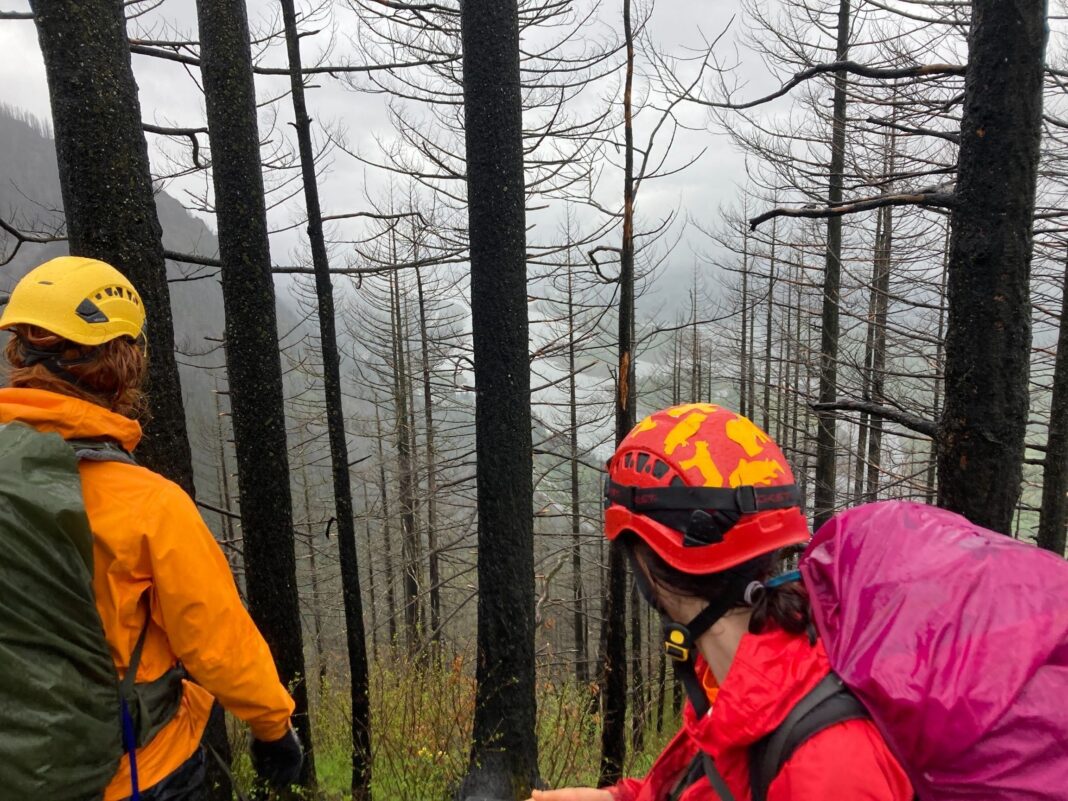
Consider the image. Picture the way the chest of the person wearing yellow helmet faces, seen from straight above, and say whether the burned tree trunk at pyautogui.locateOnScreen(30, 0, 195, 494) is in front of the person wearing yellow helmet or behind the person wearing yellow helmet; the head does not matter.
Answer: in front

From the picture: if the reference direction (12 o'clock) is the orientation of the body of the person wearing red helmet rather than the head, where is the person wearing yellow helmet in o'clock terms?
The person wearing yellow helmet is roughly at 12 o'clock from the person wearing red helmet.

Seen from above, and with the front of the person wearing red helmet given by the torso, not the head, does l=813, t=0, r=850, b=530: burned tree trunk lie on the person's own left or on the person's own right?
on the person's own right

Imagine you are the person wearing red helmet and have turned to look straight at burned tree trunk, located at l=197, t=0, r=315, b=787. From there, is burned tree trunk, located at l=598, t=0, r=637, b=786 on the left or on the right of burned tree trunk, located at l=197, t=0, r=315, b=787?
right

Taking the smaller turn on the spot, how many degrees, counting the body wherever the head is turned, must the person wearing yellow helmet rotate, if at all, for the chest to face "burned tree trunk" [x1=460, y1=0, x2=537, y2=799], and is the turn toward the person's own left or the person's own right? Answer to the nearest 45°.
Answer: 0° — they already face it

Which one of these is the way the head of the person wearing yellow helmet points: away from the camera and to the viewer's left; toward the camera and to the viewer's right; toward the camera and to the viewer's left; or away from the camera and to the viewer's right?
away from the camera and to the viewer's right

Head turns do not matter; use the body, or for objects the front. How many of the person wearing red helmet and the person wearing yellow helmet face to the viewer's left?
1

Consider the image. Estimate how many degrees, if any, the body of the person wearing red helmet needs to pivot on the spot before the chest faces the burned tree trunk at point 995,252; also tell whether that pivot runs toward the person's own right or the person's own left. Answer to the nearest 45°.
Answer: approximately 135° to the person's own right

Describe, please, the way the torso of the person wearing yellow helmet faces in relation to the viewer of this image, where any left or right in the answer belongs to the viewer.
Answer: facing away from the viewer and to the right of the viewer

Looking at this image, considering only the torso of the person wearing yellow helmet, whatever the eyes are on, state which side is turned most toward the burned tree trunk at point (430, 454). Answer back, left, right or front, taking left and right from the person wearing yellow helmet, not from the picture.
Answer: front

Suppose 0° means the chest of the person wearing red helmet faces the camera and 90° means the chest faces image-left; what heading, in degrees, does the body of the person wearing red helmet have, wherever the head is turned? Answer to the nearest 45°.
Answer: approximately 90°

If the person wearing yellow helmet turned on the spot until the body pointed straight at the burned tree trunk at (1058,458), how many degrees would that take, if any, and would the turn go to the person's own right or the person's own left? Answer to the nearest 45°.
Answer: approximately 45° to the person's own right

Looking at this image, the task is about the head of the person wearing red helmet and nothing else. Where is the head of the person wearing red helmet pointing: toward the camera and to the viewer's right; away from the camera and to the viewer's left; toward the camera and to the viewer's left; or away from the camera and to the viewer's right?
away from the camera and to the viewer's left
